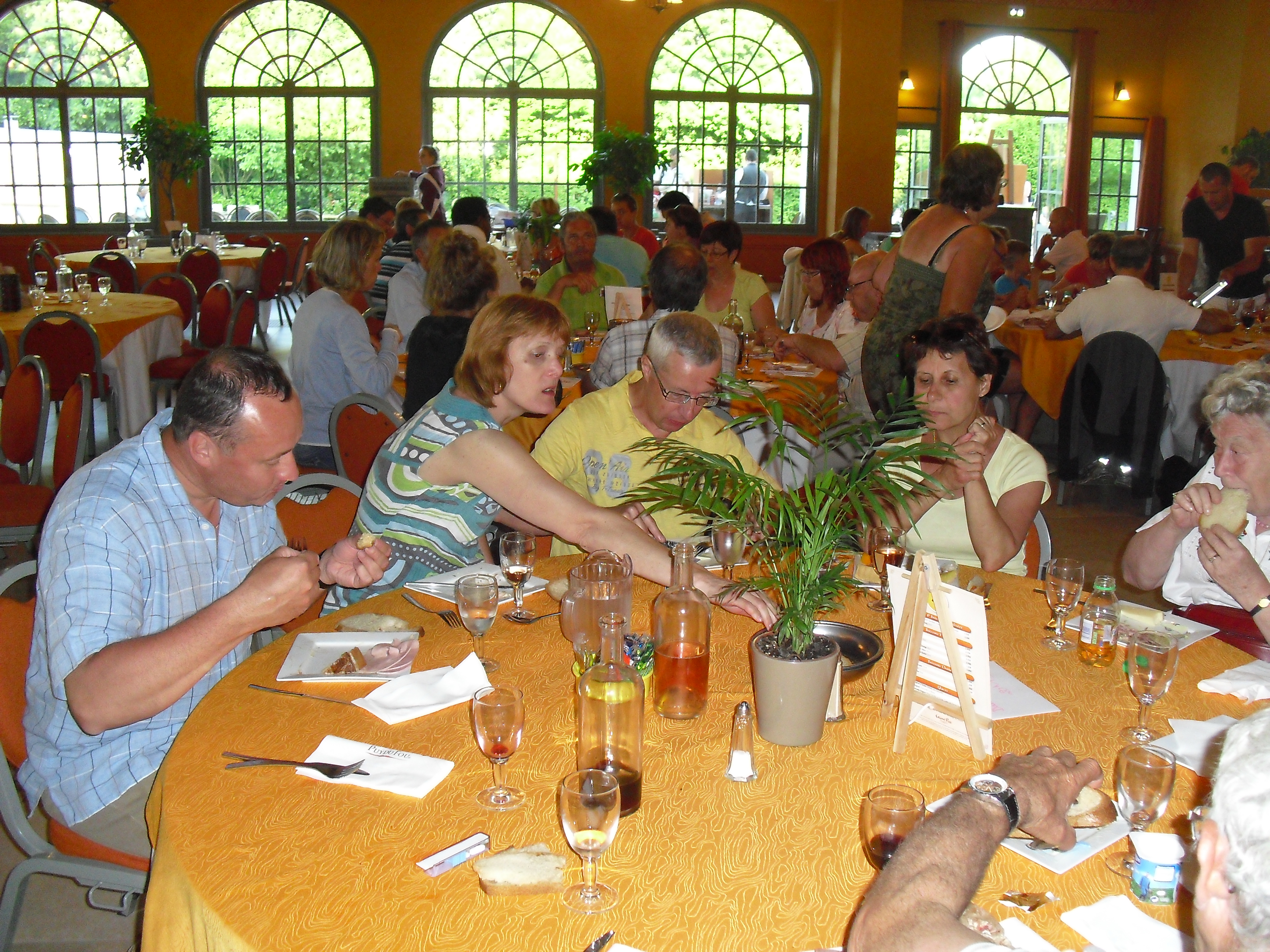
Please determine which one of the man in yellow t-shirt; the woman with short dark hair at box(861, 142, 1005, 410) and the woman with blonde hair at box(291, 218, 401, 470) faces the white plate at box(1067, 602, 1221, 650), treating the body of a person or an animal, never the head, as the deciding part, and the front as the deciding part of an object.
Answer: the man in yellow t-shirt

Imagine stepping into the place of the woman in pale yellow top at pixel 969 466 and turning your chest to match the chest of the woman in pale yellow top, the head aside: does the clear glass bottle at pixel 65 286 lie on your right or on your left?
on your right

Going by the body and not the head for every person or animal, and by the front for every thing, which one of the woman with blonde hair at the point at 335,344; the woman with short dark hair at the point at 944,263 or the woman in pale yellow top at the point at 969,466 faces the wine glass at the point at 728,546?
the woman in pale yellow top

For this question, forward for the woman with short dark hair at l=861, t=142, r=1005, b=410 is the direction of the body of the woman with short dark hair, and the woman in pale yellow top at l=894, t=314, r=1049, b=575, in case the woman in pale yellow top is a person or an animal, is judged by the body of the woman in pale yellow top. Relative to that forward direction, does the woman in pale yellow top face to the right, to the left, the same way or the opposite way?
the opposite way

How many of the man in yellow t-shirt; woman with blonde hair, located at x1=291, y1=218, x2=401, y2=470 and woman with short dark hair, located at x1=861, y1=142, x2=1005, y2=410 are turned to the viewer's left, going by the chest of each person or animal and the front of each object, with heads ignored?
0

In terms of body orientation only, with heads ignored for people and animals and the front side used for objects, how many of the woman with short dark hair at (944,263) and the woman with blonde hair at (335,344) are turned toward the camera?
0

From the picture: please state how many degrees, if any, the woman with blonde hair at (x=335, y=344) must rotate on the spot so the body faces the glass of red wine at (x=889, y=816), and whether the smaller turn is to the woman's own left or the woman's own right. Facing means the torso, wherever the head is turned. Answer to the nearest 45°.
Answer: approximately 135° to the woman's own right

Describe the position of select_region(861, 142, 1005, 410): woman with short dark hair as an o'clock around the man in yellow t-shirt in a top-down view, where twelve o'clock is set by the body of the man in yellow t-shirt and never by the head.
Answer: The woman with short dark hair is roughly at 9 o'clock from the man in yellow t-shirt.

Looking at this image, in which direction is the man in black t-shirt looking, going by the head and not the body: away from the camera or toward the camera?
toward the camera

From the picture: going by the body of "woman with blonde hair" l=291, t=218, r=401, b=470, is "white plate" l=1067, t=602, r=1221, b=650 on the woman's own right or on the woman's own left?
on the woman's own right

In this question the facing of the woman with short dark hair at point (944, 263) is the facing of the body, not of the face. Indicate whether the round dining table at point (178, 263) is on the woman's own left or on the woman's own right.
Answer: on the woman's own left

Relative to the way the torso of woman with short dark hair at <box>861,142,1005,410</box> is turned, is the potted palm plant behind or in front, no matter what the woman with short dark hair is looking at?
behind

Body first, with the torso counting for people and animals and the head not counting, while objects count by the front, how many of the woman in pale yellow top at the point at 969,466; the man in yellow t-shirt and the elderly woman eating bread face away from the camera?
0

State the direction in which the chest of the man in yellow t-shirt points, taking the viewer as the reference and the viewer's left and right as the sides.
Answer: facing the viewer and to the right of the viewer

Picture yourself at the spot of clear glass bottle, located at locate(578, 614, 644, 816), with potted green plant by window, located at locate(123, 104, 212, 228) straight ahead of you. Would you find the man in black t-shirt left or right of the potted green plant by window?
right

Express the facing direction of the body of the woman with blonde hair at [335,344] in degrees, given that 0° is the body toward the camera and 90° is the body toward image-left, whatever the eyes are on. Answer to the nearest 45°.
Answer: approximately 225°

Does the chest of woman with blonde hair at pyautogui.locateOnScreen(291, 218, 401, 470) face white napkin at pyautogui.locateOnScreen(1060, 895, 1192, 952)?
no

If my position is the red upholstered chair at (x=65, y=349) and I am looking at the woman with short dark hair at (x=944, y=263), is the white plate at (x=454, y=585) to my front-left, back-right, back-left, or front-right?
front-right

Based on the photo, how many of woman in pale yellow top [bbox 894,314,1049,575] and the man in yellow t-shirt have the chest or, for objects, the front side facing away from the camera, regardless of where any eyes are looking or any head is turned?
0

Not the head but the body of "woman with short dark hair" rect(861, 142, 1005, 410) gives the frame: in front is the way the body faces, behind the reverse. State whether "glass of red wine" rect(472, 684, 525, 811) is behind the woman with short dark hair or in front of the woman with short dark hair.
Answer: behind
